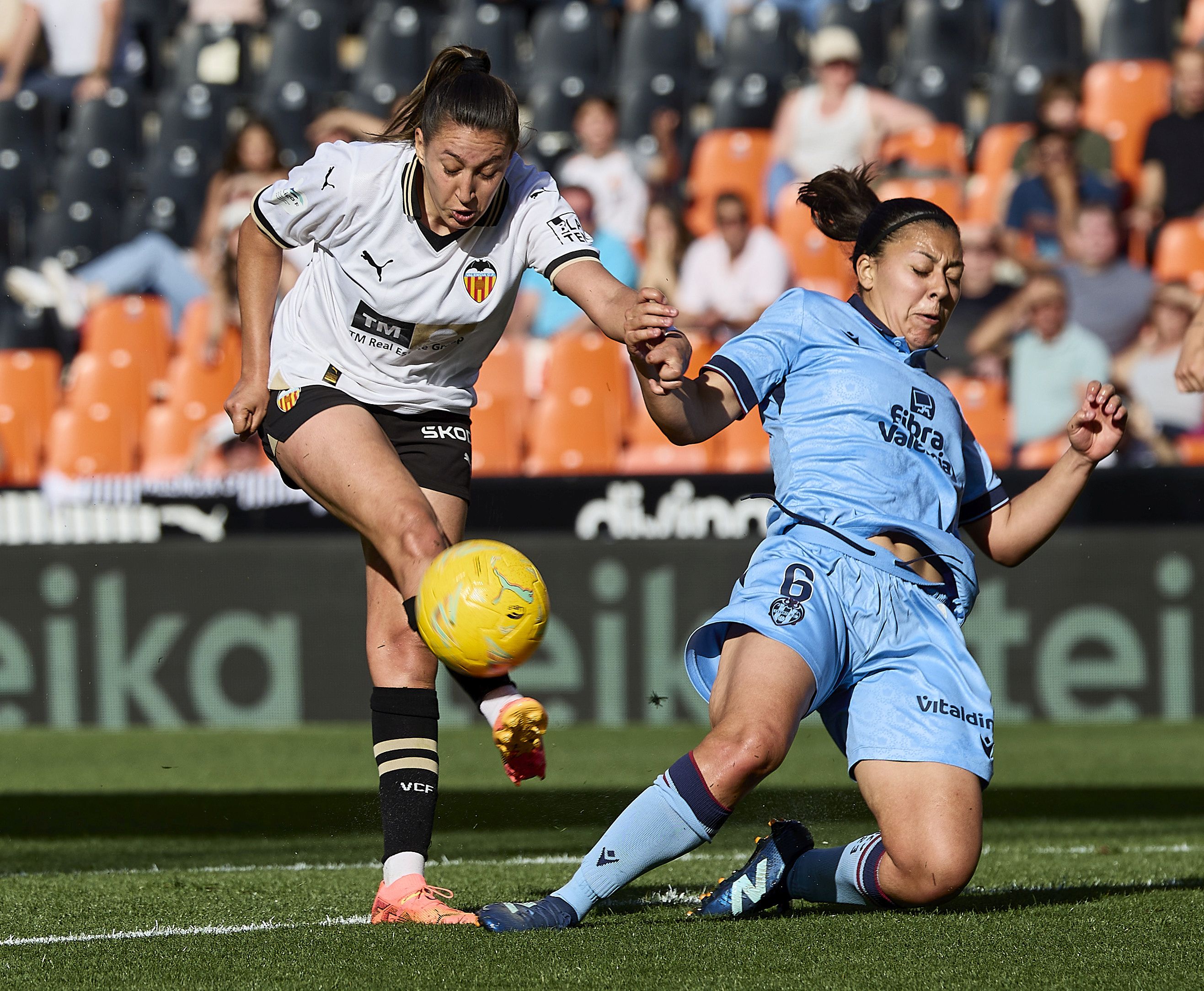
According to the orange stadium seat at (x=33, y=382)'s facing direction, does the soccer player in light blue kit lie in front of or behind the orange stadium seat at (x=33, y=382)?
in front

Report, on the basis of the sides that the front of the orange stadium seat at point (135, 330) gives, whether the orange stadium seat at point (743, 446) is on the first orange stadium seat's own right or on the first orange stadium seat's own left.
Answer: on the first orange stadium seat's own left

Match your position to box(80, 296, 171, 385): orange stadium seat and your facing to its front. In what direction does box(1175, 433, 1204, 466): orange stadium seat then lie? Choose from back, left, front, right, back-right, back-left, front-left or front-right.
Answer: front-left

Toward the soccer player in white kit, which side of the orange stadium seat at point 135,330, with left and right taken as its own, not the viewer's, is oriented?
front

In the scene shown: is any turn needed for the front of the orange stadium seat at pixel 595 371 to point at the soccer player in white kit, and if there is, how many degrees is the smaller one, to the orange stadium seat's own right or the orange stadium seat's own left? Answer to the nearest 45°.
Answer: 0° — it already faces them

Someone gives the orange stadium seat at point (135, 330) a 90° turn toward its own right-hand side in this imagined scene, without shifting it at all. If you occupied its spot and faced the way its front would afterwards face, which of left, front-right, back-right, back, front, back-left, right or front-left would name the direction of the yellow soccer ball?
left

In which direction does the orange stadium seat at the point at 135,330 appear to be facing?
toward the camera

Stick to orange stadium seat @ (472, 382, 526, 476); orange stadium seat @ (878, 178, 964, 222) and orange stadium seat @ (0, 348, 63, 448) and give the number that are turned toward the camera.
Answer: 3

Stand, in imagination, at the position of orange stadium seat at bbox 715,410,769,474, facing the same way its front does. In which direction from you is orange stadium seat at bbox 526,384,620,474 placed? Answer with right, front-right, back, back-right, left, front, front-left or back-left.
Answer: right

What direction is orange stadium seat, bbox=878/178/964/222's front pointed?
toward the camera

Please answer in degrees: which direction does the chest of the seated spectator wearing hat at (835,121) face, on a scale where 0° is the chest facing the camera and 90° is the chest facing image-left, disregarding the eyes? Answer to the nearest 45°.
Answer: approximately 0°

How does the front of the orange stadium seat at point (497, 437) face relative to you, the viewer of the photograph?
facing the viewer
